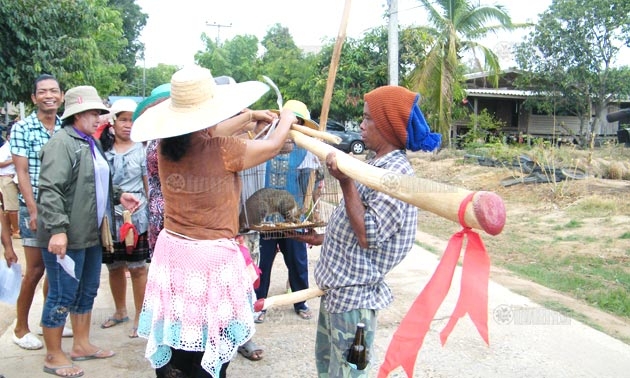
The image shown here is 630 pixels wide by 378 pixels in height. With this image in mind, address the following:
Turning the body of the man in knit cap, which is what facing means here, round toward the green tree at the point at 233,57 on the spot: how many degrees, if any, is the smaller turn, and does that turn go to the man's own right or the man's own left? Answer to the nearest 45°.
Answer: approximately 90° to the man's own right

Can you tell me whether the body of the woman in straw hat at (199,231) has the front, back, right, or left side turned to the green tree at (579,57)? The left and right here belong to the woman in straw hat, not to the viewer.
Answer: front

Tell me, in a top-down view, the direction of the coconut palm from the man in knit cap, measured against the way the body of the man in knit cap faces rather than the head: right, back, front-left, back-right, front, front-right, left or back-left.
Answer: right

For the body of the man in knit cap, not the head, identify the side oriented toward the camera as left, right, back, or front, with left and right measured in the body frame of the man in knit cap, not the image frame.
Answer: left

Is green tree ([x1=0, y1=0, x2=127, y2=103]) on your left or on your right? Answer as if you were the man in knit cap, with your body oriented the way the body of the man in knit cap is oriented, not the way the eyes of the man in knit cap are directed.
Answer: on your right

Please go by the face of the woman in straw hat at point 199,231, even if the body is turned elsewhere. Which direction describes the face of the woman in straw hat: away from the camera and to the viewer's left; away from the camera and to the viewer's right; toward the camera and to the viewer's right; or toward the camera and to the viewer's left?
away from the camera and to the viewer's right

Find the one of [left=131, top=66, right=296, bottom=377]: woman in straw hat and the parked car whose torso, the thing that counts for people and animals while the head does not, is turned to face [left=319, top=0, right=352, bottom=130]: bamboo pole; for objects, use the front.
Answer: the woman in straw hat

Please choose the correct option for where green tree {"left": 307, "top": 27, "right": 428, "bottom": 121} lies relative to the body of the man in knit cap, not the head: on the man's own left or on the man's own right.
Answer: on the man's own right

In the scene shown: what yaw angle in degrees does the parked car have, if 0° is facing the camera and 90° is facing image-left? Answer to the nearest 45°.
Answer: approximately 270°

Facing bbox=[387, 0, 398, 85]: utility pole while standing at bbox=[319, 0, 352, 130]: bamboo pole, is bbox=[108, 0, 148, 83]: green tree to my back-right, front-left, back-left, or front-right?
front-left

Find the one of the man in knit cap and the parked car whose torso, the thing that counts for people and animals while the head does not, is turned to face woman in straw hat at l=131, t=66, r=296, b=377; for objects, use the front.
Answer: the man in knit cap

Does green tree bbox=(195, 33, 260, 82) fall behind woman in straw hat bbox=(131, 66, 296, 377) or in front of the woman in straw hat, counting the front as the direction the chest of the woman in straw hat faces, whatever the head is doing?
in front

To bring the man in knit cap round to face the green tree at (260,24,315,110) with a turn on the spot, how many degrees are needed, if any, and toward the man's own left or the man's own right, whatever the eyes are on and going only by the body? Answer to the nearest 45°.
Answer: approximately 90° to the man's own right

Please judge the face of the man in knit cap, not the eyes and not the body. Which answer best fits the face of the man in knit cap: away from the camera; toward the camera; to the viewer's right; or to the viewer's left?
to the viewer's left
